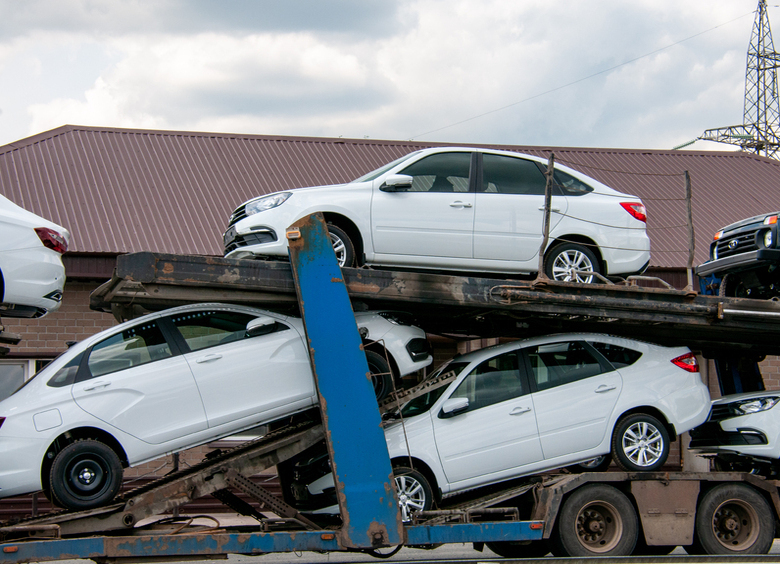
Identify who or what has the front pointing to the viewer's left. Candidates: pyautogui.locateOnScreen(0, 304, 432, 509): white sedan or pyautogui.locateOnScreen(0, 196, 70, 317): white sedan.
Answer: pyautogui.locateOnScreen(0, 196, 70, 317): white sedan

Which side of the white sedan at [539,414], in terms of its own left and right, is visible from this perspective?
left

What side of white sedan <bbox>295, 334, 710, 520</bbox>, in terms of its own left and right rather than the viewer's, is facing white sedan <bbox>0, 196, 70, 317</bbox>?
front

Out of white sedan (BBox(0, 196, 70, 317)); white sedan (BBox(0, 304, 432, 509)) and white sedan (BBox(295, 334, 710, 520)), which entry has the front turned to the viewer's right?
white sedan (BBox(0, 304, 432, 509))

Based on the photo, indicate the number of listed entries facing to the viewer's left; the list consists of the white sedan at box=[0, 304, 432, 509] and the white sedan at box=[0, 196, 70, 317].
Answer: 1

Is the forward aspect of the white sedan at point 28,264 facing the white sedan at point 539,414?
no

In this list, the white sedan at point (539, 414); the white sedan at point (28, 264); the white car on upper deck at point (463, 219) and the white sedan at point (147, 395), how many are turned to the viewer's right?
1

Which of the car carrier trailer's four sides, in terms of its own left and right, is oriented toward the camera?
left

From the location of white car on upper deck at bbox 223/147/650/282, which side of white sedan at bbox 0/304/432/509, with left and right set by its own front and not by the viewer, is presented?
front

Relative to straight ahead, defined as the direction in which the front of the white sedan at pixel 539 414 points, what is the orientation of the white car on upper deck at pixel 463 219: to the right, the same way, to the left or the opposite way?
the same way

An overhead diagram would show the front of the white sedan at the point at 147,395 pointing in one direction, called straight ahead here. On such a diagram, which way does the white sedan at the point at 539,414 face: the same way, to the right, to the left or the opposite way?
the opposite way

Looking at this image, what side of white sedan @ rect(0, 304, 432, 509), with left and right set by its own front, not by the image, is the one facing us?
right

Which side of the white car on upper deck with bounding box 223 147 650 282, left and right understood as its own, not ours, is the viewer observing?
left

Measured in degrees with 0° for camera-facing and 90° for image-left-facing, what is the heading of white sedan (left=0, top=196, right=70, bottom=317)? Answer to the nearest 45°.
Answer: approximately 90°
